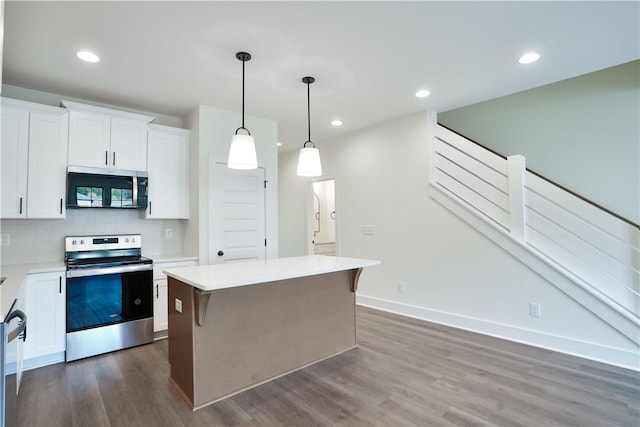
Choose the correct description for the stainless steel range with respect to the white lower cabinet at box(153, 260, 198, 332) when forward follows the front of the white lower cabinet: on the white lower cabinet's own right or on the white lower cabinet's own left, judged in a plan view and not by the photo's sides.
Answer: on the white lower cabinet's own right

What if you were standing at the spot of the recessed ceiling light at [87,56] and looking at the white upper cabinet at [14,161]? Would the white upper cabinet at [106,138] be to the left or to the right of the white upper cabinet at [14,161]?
right

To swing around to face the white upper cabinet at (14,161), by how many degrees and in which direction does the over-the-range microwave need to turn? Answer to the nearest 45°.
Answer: approximately 90° to its right

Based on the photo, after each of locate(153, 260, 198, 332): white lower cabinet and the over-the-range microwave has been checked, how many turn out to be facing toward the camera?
2

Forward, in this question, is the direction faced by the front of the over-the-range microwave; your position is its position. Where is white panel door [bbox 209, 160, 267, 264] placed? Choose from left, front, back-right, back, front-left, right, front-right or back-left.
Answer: left

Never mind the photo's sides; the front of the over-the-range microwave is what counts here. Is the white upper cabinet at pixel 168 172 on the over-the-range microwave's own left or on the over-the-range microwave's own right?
on the over-the-range microwave's own left

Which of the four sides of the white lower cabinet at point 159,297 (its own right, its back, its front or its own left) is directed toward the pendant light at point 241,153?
front

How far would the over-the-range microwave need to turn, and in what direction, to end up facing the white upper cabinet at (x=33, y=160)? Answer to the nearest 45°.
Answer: approximately 90° to its right

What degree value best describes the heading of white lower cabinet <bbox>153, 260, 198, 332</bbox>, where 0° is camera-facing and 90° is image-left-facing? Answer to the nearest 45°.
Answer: approximately 0°
